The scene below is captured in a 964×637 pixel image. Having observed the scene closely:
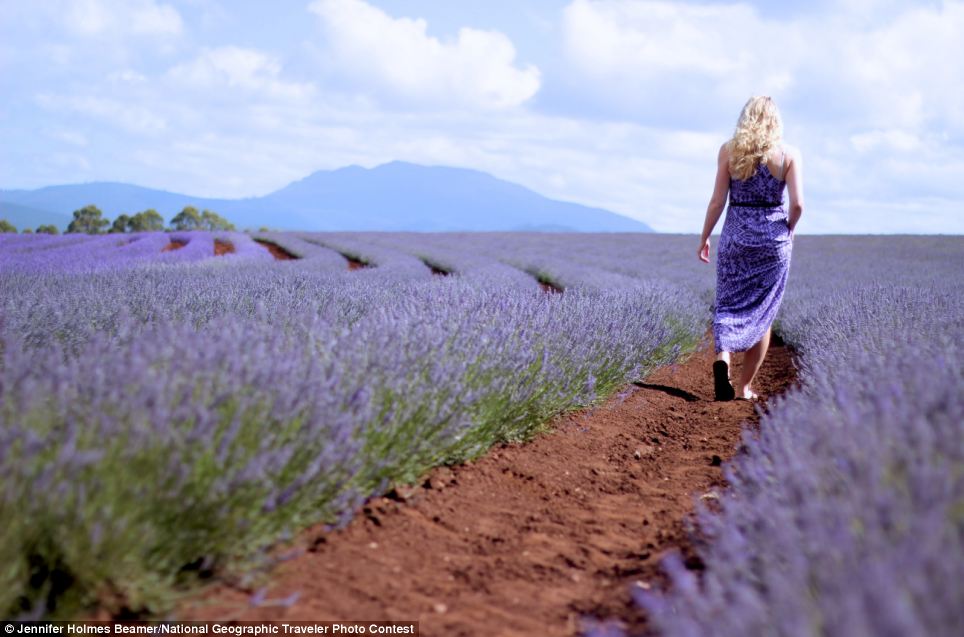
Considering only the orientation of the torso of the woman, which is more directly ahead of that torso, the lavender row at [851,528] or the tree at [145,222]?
the tree

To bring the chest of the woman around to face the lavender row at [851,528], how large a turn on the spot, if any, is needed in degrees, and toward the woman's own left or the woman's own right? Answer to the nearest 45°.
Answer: approximately 180°

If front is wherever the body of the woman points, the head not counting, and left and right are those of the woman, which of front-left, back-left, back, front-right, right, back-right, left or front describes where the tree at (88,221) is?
front-left

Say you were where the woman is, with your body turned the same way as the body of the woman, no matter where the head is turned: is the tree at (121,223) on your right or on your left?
on your left

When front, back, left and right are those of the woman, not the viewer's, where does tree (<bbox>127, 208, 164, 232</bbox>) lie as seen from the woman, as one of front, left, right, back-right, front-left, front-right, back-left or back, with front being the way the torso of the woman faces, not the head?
front-left

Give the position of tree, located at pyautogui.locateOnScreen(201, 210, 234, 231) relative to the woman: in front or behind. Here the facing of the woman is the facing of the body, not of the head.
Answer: in front

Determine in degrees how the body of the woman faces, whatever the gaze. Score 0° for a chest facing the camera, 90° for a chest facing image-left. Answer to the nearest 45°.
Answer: approximately 180°

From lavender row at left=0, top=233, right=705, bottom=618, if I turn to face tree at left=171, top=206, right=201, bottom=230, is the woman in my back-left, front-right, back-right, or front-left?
front-right

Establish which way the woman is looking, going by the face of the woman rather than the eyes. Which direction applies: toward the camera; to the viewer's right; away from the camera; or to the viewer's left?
away from the camera

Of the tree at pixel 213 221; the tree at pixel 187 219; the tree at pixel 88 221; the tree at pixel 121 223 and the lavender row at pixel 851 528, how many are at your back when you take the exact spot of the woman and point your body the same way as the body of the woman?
1

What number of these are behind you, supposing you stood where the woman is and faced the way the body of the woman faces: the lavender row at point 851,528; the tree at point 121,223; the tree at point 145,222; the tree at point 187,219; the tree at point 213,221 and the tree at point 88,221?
1

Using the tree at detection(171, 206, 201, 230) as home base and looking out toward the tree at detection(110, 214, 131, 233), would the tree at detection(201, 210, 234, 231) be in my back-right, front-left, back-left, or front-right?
back-left
